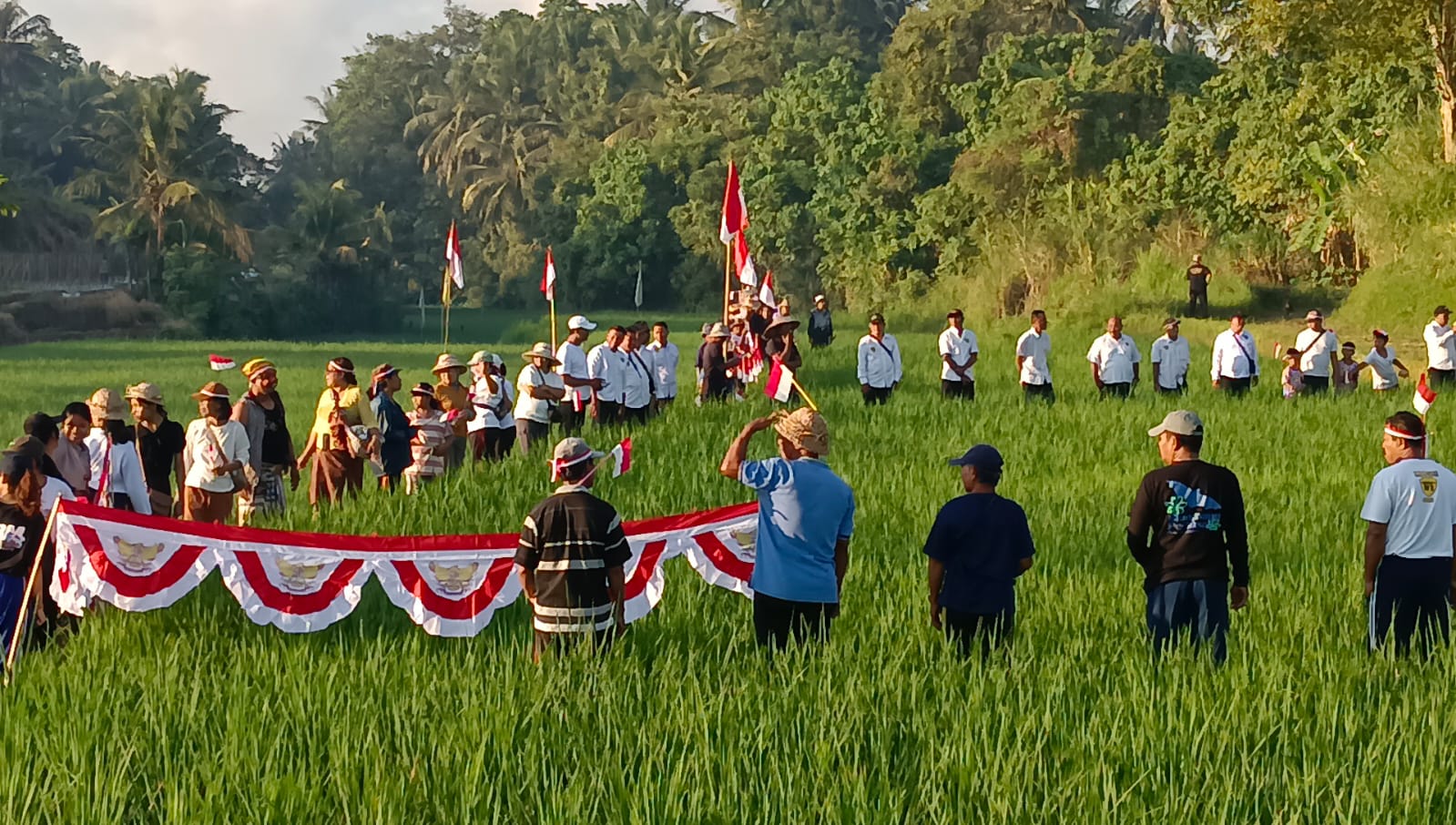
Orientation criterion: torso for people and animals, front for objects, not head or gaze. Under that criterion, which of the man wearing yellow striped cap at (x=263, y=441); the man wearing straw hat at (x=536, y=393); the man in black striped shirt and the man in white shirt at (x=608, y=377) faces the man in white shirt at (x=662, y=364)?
the man in black striped shirt

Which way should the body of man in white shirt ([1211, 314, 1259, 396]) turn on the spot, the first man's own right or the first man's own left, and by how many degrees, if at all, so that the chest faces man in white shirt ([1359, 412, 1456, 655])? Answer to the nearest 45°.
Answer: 0° — they already face them

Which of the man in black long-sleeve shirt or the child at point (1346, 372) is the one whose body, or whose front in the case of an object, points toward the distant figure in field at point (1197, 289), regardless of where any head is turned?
the man in black long-sleeve shirt

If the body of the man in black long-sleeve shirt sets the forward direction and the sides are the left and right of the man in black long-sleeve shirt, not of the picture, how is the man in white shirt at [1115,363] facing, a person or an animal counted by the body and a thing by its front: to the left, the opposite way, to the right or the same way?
the opposite way

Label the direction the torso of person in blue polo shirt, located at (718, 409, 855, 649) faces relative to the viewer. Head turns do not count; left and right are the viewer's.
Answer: facing away from the viewer and to the left of the viewer

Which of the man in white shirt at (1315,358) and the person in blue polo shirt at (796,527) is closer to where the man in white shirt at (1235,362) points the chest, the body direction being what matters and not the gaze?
the person in blue polo shirt

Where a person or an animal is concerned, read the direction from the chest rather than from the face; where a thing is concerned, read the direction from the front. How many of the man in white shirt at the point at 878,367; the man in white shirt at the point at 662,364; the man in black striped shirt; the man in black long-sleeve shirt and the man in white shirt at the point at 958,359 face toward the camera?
3

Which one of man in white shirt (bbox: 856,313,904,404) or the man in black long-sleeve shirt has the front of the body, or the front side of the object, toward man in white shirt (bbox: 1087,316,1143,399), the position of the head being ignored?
the man in black long-sleeve shirt

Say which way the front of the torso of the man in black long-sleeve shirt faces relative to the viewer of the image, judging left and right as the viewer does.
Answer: facing away from the viewer

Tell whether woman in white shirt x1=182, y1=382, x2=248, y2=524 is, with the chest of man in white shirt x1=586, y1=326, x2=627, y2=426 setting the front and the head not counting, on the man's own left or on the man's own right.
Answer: on the man's own right

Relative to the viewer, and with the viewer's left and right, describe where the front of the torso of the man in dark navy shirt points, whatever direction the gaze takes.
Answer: facing away from the viewer
